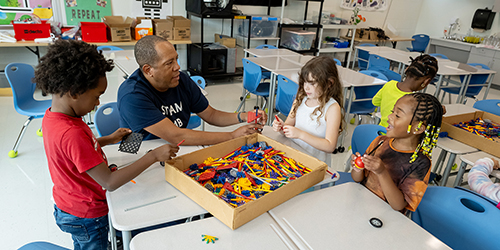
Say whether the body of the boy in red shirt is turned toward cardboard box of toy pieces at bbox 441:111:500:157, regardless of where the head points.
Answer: yes

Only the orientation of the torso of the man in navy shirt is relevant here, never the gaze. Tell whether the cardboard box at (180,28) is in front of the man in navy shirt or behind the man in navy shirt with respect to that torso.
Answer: behind

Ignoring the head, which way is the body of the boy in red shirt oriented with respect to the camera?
to the viewer's right

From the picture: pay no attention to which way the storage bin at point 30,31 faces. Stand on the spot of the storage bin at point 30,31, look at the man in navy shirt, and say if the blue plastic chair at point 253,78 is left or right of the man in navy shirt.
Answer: left

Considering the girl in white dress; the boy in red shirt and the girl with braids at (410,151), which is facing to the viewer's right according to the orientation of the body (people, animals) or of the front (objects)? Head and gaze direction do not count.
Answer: the boy in red shirt

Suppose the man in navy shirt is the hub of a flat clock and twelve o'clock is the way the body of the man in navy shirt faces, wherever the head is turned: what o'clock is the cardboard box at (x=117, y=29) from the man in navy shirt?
The cardboard box is roughly at 7 o'clock from the man in navy shirt.

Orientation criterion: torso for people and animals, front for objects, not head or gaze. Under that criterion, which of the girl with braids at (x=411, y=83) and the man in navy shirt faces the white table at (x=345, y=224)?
the man in navy shirt

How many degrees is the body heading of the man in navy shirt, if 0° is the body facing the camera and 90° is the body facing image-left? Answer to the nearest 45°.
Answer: approximately 315°

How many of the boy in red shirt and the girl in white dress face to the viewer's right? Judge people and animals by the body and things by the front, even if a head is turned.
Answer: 1

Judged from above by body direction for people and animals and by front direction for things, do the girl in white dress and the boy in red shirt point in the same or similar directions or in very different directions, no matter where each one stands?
very different directions

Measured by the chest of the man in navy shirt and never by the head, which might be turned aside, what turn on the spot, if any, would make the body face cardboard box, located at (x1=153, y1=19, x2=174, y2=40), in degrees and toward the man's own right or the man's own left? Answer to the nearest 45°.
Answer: approximately 135° to the man's own left
